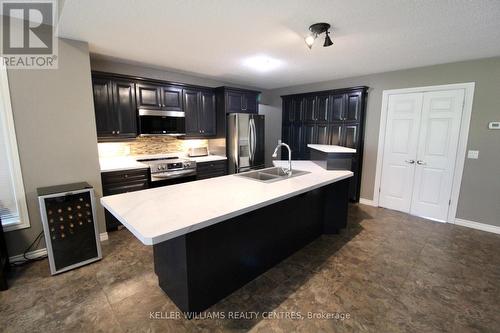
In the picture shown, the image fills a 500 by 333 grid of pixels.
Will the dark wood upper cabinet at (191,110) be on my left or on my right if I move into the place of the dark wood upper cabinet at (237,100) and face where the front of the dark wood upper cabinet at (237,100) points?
on my right

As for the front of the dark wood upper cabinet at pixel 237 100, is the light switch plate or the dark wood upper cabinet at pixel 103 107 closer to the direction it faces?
the light switch plate

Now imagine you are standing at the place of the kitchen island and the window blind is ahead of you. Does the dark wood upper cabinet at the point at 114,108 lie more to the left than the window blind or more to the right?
right

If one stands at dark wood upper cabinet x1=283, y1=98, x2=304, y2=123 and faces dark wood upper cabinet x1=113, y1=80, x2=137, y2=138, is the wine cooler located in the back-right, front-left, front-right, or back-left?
front-left

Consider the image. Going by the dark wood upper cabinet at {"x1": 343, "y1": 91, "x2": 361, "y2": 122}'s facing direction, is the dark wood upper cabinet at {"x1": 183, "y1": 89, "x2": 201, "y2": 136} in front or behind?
in front

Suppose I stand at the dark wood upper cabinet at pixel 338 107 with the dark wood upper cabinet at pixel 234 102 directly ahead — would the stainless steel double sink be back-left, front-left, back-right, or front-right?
front-left

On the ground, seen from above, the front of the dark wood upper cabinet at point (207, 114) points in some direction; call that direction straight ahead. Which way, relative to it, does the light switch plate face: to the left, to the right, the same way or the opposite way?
to the right

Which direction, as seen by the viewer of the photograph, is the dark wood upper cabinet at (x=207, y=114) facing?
facing the viewer and to the right of the viewer

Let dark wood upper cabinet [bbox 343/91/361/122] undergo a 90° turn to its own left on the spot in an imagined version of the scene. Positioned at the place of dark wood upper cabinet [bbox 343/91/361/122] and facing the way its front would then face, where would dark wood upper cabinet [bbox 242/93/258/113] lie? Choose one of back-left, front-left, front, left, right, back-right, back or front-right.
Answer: back-right

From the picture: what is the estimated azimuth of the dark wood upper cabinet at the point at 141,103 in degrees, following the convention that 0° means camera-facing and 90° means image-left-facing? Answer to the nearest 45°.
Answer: approximately 315°

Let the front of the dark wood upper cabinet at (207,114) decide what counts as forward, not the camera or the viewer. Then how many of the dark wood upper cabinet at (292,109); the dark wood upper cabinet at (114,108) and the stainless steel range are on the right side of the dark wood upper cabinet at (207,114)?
2

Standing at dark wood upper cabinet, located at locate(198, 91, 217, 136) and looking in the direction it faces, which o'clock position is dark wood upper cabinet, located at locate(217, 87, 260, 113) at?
dark wood upper cabinet, located at locate(217, 87, 260, 113) is roughly at 10 o'clock from dark wood upper cabinet, located at locate(198, 91, 217, 136).

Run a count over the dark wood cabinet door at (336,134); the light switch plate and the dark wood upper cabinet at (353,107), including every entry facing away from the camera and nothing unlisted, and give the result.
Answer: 0

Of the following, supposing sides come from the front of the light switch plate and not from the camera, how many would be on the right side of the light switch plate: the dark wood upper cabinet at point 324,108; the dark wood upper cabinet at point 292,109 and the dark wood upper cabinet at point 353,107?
3

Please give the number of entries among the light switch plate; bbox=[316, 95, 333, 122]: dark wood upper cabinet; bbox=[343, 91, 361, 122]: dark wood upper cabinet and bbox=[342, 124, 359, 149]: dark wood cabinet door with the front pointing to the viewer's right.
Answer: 0
